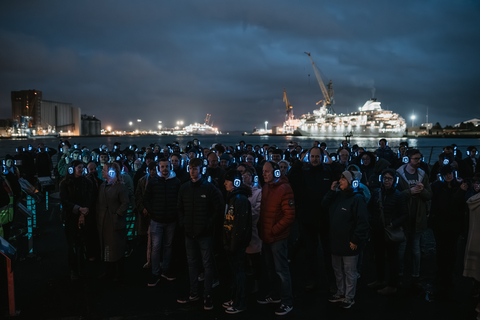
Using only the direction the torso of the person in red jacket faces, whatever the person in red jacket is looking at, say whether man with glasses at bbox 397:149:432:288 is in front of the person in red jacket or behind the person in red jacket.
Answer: behind

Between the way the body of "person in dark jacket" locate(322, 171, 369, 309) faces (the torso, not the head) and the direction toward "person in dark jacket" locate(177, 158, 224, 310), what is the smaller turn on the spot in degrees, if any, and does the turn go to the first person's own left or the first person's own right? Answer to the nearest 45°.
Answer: approximately 45° to the first person's own right

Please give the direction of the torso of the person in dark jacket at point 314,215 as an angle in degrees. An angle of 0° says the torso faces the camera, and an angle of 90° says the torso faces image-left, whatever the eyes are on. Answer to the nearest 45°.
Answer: approximately 0°

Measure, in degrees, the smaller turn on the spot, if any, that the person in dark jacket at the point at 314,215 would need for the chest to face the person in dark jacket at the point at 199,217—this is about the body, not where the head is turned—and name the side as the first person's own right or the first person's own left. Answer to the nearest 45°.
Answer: approximately 45° to the first person's own right
